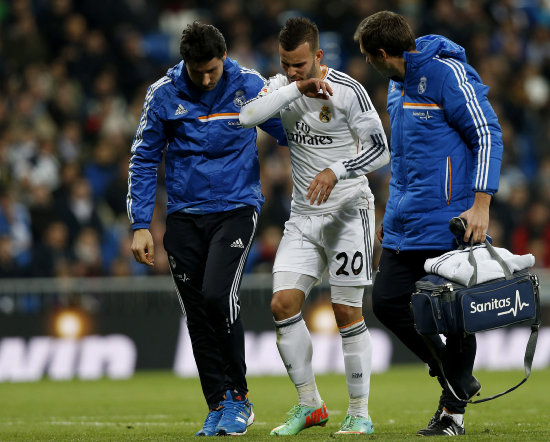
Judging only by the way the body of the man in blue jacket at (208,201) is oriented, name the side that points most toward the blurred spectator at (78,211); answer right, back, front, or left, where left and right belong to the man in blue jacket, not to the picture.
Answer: back

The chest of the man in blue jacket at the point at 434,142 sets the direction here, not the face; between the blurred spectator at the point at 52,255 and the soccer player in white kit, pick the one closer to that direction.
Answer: the soccer player in white kit

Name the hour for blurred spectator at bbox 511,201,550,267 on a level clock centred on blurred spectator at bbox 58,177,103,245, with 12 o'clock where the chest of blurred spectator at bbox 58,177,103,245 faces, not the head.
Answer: blurred spectator at bbox 511,201,550,267 is roughly at 9 o'clock from blurred spectator at bbox 58,177,103,245.

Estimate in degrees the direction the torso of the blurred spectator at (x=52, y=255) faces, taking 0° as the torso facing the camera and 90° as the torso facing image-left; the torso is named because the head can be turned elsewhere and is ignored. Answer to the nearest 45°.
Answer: approximately 0°

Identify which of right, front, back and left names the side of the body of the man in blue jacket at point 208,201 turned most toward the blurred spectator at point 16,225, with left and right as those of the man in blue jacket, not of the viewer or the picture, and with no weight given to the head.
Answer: back

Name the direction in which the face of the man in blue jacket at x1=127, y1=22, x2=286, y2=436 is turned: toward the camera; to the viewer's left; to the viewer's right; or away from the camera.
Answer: toward the camera

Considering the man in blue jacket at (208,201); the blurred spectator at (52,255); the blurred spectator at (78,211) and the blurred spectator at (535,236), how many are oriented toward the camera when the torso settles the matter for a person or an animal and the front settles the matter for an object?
4

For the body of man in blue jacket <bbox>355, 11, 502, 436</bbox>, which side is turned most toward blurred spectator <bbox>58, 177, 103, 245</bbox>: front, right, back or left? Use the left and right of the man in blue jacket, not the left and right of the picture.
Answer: right

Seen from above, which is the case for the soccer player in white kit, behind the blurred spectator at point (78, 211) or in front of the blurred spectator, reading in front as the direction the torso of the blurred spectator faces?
in front

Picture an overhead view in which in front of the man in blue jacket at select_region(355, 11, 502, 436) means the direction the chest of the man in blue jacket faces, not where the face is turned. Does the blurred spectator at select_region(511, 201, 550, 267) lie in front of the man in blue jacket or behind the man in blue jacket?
behind

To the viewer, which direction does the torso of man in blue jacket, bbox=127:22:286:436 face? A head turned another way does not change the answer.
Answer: toward the camera

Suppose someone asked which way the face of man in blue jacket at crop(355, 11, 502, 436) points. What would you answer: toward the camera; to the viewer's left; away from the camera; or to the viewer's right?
to the viewer's left

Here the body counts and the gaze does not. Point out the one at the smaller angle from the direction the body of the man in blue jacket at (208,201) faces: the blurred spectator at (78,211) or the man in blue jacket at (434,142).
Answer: the man in blue jacket

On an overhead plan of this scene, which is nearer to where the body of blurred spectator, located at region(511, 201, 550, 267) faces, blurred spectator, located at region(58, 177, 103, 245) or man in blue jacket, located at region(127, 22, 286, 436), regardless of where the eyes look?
the man in blue jacket

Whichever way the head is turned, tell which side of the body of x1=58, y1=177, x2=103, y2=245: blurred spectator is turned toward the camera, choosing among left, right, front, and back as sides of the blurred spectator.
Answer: front
